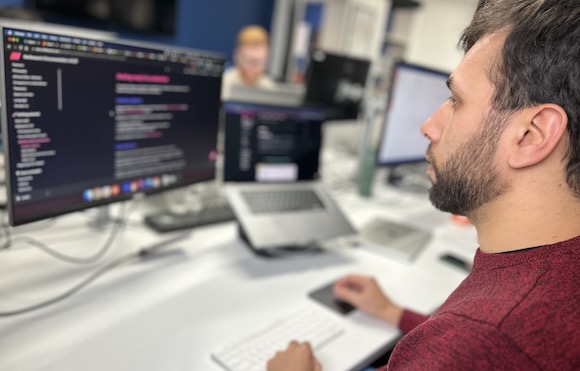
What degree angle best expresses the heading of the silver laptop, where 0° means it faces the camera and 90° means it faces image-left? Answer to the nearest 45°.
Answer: approximately 315°

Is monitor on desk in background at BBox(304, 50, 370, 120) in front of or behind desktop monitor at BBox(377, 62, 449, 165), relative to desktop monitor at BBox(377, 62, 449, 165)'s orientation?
behind

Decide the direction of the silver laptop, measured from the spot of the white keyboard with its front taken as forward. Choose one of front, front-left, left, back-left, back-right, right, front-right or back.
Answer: back-left

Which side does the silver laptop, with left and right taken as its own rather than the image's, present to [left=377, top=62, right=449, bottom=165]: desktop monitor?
left

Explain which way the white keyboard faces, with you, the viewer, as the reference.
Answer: facing the viewer and to the right of the viewer
